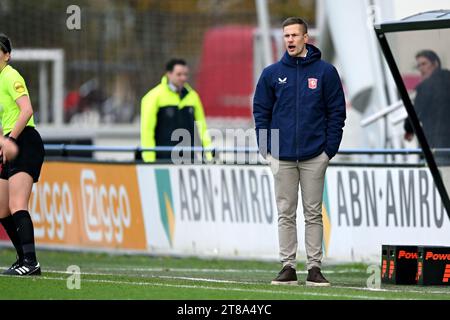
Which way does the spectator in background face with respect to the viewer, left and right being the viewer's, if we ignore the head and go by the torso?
facing the viewer and to the left of the viewer

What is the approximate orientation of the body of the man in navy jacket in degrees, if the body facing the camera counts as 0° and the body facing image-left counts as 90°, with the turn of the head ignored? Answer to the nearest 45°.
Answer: approximately 0°

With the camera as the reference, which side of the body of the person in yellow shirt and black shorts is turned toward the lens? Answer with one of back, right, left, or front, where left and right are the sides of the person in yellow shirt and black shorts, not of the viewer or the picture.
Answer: left

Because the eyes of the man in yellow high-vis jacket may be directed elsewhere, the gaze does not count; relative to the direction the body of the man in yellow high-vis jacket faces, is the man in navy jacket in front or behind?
in front

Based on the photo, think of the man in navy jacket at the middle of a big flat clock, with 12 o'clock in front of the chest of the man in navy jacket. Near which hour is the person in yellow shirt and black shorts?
The person in yellow shirt and black shorts is roughly at 3 o'clock from the man in navy jacket.

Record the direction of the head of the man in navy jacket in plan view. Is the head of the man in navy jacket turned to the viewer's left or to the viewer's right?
to the viewer's left

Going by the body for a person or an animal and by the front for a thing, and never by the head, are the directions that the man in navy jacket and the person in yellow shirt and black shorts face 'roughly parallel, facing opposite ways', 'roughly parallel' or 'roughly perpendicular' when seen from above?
roughly perpendicular

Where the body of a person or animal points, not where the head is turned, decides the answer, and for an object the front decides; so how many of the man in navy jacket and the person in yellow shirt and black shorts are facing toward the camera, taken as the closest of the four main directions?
1

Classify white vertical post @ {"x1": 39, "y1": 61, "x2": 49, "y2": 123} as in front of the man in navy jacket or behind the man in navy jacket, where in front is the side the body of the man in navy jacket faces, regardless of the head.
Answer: behind

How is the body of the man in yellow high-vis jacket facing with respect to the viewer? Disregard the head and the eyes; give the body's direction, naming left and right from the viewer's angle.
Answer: facing the viewer and to the right of the viewer

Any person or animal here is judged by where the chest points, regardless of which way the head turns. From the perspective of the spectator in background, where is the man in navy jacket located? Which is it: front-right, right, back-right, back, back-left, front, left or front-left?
front
